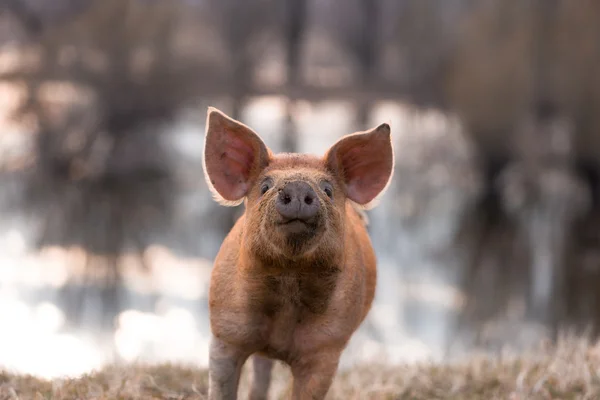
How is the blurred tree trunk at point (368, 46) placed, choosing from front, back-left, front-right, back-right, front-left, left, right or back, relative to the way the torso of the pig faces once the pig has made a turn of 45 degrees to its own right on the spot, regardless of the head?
back-right

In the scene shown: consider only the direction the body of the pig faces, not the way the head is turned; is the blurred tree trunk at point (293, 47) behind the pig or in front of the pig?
behind

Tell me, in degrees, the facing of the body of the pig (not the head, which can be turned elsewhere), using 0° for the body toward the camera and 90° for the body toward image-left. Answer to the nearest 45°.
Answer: approximately 0°
